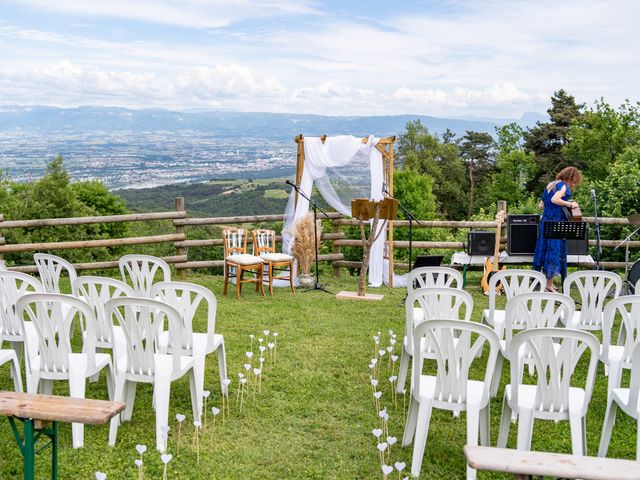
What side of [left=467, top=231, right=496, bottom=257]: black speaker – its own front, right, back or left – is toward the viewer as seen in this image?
front

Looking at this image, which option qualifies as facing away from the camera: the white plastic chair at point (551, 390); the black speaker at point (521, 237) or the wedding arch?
the white plastic chair

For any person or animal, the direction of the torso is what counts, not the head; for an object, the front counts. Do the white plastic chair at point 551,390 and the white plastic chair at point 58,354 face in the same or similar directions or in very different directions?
same or similar directions

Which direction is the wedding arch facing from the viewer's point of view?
toward the camera

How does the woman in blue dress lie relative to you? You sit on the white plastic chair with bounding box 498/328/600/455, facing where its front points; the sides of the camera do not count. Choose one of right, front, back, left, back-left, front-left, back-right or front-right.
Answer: front

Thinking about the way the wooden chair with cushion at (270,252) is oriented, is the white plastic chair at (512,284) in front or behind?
in front

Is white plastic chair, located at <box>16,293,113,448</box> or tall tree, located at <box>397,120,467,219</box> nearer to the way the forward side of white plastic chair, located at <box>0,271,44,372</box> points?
the tall tree

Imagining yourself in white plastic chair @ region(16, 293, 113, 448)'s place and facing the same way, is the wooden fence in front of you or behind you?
in front

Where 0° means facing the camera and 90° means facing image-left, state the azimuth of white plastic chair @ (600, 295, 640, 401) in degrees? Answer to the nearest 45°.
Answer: approximately 135°

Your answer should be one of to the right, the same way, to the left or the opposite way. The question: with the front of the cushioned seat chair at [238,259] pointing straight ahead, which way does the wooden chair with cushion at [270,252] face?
the same way

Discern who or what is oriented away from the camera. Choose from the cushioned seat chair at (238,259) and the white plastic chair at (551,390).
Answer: the white plastic chair

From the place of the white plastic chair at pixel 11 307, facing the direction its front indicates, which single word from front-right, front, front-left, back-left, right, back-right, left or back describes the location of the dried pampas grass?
front

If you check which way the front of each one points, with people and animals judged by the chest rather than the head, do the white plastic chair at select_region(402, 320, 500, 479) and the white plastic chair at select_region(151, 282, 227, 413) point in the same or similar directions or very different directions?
same or similar directions

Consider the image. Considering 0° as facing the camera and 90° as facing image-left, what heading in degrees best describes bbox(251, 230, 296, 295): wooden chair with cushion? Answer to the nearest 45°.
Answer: approximately 315°

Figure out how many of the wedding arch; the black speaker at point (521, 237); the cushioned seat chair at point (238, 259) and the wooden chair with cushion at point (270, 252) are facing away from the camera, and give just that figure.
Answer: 0

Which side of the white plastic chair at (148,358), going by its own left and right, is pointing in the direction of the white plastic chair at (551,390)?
right

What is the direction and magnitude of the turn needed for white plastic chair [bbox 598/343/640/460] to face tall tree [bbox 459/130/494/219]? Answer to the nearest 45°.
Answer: approximately 45° to its right

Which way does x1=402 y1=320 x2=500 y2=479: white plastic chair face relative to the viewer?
away from the camera

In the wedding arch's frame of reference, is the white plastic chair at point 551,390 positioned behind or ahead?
ahead

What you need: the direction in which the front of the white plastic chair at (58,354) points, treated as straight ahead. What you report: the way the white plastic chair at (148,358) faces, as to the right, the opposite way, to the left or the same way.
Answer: the same way

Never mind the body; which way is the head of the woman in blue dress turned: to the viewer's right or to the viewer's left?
to the viewer's right

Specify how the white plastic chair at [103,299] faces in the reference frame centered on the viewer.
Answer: facing away from the viewer and to the right of the viewer

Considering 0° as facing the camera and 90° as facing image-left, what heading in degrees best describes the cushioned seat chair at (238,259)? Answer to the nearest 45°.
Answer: approximately 315°

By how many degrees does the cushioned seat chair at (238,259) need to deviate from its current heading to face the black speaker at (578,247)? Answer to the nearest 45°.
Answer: approximately 45° to its left

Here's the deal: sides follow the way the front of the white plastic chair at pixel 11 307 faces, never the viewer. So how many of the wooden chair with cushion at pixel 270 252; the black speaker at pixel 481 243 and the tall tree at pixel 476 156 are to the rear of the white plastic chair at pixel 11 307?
0
